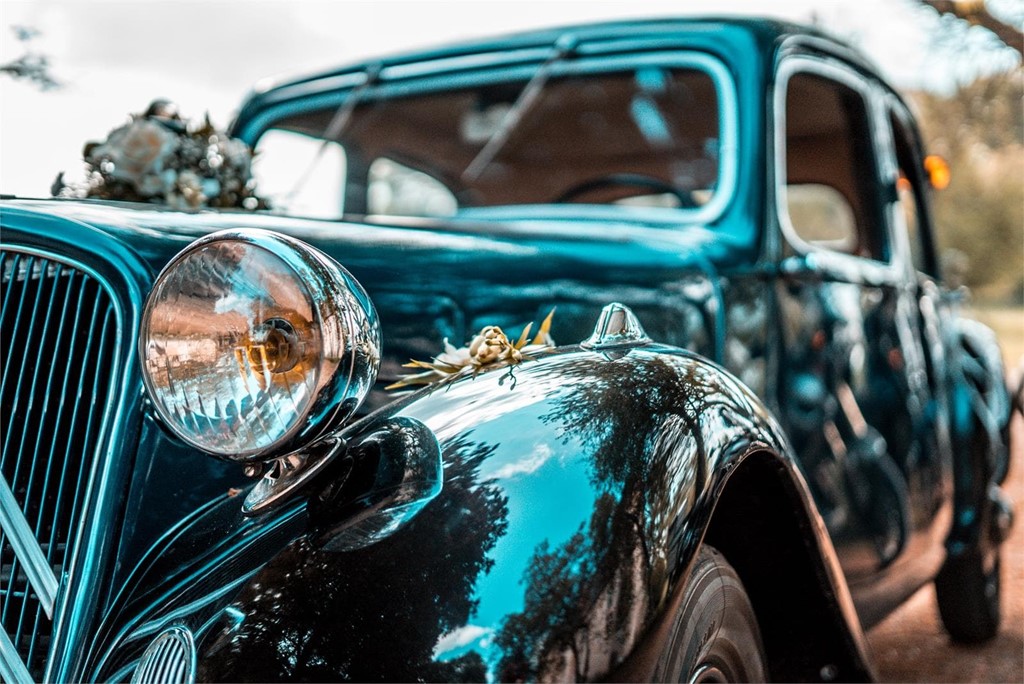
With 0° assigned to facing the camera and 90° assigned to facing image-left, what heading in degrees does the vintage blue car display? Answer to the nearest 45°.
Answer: approximately 45°
